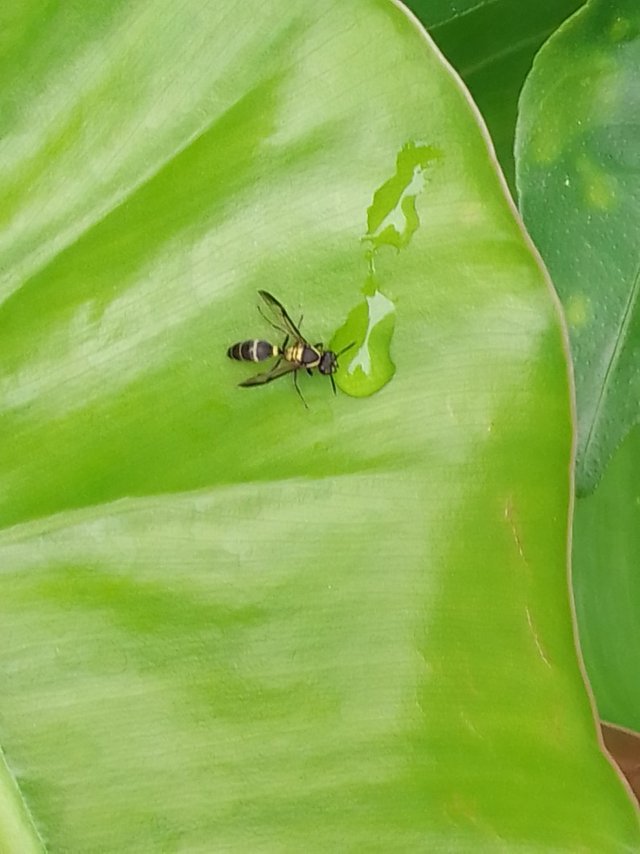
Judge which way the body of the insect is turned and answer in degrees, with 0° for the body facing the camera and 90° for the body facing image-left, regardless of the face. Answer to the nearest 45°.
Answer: approximately 270°
